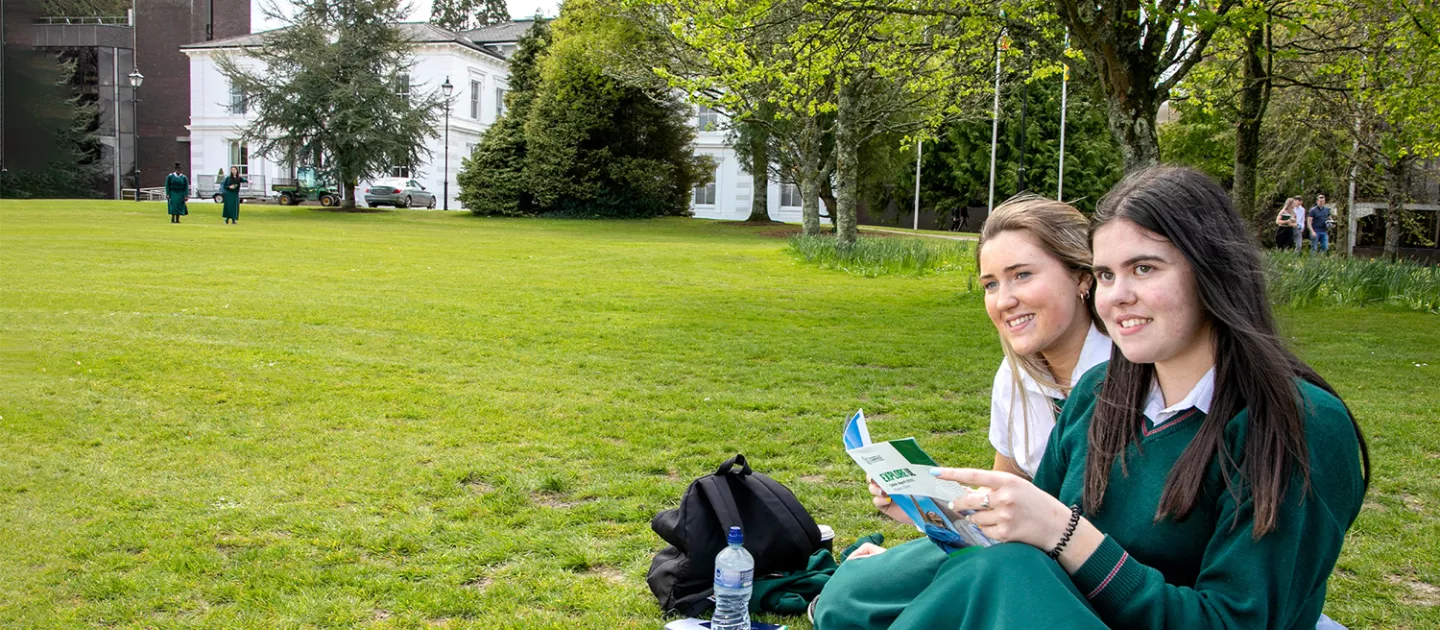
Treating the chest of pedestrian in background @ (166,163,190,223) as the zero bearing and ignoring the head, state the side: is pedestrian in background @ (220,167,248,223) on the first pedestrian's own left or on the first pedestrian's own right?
on the first pedestrian's own left

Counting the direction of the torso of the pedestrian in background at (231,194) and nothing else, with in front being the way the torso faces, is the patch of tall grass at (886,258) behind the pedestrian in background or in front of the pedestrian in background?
in front

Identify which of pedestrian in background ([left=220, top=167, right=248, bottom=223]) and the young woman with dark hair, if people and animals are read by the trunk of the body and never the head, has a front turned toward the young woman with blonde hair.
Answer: the pedestrian in background

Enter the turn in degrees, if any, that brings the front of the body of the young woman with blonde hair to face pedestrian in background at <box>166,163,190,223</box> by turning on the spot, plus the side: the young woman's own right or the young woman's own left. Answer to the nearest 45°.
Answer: approximately 90° to the young woman's own right

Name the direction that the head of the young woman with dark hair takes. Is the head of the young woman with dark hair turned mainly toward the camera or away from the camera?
toward the camera

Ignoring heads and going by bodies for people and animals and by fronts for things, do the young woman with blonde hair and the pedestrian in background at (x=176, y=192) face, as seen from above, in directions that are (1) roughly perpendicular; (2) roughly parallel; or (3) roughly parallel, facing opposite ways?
roughly perpendicular

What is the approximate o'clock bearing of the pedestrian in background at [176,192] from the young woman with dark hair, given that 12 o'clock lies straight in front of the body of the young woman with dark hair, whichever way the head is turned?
The pedestrian in background is roughly at 3 o'clock from the young woman with dark hair.

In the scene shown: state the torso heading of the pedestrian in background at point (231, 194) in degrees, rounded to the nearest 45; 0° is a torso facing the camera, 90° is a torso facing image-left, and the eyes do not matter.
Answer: approximately 0°

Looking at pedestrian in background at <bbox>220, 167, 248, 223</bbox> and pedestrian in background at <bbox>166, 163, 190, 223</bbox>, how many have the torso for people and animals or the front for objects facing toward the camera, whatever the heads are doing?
2

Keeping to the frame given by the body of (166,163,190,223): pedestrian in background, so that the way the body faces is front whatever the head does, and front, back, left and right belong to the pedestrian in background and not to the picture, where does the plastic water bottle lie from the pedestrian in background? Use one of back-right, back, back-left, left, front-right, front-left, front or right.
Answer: front

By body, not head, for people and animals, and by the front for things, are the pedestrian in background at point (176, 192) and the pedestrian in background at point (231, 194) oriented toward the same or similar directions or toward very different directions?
same or similar directions

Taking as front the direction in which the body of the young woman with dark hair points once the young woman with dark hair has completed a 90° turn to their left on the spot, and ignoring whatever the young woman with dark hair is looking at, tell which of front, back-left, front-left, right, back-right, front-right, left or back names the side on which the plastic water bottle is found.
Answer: back

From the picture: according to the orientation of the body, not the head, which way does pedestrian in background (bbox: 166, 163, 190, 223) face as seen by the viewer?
toward the camera
